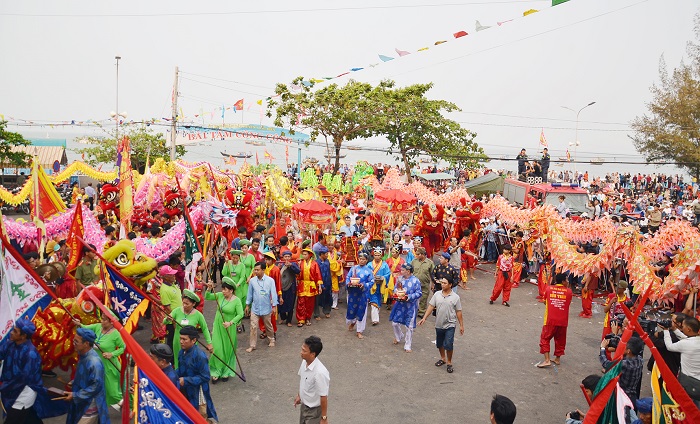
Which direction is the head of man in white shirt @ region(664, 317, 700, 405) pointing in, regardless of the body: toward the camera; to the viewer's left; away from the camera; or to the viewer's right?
to the viewer's left

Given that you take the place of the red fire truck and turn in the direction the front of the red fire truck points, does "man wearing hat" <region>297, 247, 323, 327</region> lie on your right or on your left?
on your right

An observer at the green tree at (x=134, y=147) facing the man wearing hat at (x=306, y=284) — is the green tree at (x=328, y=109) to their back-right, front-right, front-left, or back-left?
front-left

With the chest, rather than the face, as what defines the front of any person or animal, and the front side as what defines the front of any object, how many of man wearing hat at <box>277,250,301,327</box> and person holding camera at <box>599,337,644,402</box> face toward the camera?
1

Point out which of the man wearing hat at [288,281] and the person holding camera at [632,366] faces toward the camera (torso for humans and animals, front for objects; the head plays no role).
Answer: the man wearing hat

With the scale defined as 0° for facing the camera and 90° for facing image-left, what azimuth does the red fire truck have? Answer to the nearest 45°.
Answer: approximately 315°

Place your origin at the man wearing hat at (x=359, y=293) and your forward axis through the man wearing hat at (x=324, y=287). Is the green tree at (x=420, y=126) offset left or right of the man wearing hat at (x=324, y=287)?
right

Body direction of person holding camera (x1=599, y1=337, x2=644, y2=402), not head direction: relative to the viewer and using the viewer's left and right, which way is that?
facing away from the viewer and to the left of the viewer

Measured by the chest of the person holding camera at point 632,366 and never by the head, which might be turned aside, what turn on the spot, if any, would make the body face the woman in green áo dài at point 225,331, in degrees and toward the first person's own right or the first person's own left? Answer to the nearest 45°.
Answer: approximately 45° to the first person's own left

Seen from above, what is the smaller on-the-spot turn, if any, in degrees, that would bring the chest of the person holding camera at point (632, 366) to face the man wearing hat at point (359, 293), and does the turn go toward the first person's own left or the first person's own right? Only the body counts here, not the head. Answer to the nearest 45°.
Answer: approximately 45° to the first person's own left

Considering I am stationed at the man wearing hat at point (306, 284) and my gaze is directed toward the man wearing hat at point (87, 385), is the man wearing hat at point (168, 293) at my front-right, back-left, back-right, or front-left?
front-right

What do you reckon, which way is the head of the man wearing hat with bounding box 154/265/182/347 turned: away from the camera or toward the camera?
toward the camera

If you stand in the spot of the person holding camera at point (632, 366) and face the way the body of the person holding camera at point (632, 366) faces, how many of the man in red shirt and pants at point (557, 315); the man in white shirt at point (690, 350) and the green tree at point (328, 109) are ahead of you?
2

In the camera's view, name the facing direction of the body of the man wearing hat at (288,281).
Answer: toward the camera
